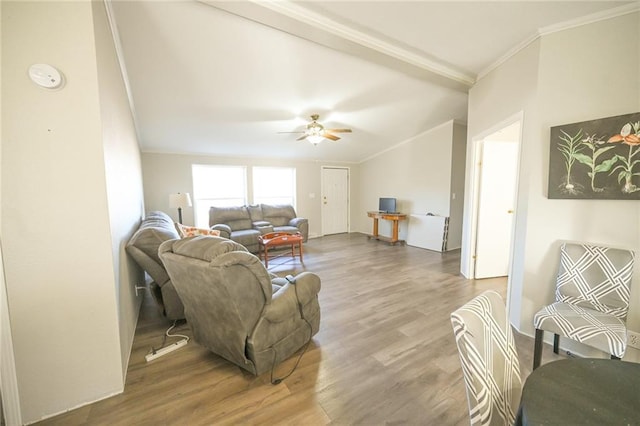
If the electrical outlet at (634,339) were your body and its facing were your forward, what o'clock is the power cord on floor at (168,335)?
The power cord on floor is roughly at 12 o'clock from the electrical outlet.

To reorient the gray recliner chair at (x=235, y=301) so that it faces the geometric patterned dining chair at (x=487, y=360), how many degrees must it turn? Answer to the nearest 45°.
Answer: approximately 90° to its right

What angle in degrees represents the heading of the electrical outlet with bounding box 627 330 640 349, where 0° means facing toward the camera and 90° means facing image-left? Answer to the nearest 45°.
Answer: approximately 45°

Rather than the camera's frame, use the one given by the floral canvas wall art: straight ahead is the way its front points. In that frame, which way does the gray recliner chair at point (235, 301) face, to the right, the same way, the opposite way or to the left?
to the right

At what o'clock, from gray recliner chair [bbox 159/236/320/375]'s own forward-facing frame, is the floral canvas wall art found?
The floral canvas wall art is roughly at 2 o'clock from the gray recliner chair.

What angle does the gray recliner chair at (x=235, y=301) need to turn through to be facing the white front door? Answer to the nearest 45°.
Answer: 0° — it already faces it

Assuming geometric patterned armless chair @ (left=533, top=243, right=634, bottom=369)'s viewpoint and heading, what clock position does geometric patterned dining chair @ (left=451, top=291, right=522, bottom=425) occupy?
geometric patterned dining chair @ (left=451, top=291, right=522, bottom=425) is roughly at 11 o'clock from geometric patterned armless chair @ (left=533, top=243, right=634, bottom=369).

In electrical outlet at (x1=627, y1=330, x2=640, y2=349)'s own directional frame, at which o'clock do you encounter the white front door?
The white front door is roughly at 2 o'clock from the electrical outlet.

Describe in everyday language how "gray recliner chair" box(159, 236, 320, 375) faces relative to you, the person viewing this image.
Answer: facing away from the viewer and to the right of the viewer
